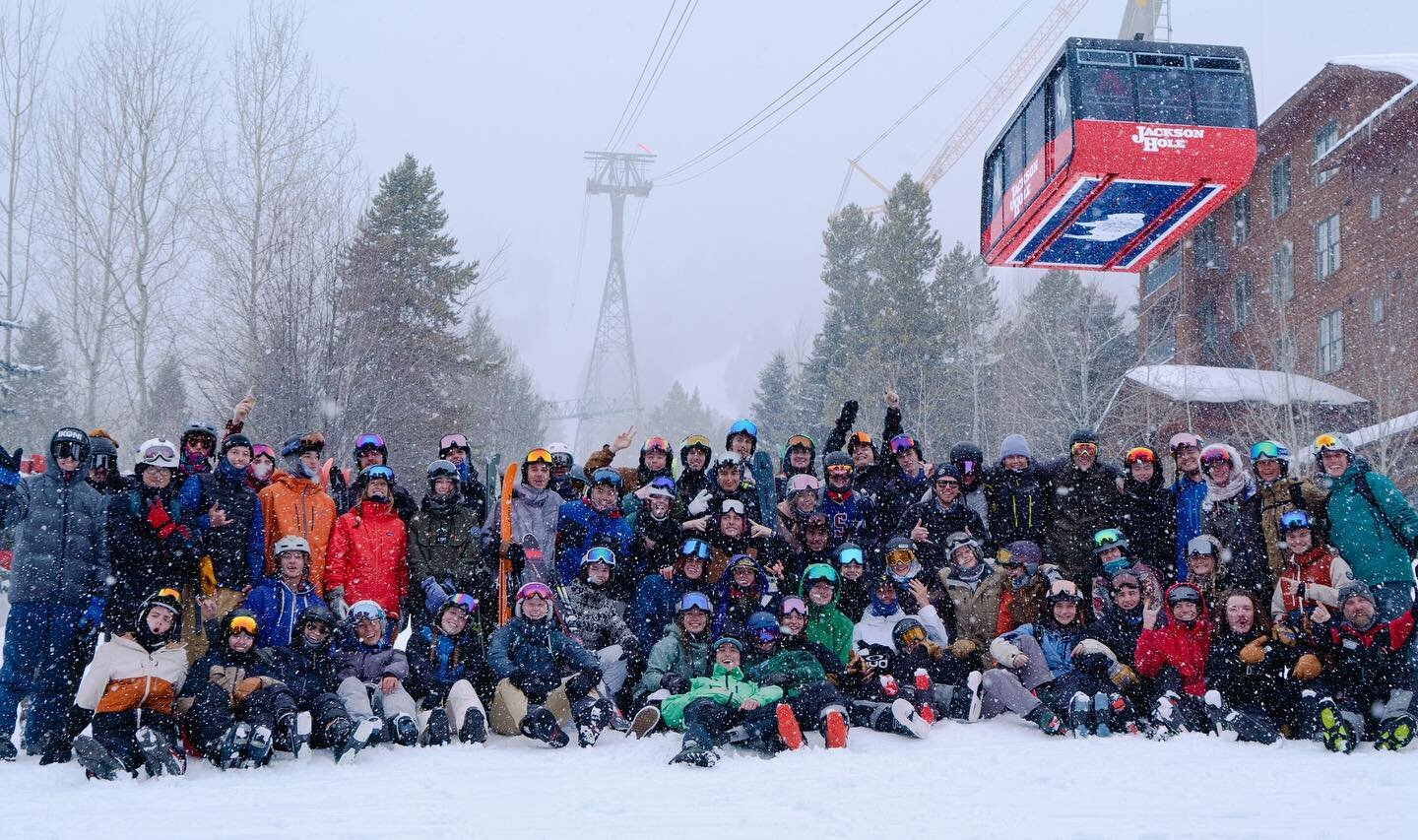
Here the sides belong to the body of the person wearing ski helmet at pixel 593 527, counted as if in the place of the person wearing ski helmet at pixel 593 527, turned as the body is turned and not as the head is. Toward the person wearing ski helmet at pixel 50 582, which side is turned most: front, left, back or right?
right

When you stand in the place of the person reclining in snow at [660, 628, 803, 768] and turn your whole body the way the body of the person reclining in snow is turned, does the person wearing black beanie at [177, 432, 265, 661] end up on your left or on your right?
on your right

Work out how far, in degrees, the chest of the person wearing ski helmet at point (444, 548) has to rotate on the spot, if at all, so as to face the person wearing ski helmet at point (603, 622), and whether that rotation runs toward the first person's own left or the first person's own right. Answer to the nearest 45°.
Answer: approximately 45° to the first person's own left

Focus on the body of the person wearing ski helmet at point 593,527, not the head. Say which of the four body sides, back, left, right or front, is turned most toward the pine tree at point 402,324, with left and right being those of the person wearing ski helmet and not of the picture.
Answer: back

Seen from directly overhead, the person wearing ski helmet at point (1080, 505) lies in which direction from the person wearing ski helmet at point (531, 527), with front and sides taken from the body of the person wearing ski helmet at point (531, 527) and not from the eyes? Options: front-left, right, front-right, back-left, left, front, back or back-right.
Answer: left

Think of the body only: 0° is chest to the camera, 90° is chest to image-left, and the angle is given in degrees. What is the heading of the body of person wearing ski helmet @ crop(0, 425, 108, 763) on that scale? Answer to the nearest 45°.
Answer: approximately 0°

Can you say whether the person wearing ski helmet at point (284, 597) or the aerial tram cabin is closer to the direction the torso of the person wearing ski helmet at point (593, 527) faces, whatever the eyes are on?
the person wearing ski helmet

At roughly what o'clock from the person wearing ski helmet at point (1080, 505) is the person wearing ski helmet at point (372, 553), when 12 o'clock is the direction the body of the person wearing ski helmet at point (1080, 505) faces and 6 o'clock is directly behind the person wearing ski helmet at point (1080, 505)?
the person wearing ski helmet at point (372, 553) is roughly at 2 o'clock from the person wearing ski helmet at point (1080, 505).
